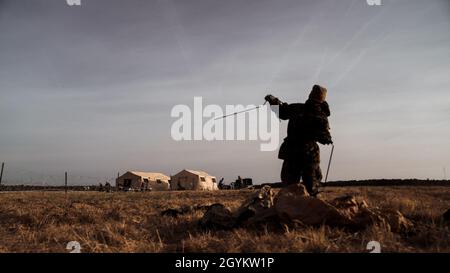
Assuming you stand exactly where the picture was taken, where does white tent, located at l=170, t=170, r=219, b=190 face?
facing the viewer and to the left of the viewer

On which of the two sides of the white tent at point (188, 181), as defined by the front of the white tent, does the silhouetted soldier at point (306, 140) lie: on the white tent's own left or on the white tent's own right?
on the white tent's own left
